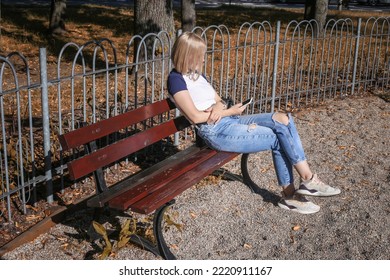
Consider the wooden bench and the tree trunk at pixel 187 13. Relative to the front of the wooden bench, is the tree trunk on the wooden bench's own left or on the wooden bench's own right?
on the wooden bench's own left

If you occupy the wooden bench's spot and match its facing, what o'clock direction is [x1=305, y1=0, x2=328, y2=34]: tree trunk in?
The tree trunk is roughly at 8 o'clock from the wooden bench.

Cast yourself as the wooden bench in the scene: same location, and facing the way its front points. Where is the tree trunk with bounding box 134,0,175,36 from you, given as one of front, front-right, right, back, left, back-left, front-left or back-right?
back-left

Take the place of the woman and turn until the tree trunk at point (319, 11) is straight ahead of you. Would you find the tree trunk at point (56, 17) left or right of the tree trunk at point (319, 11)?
left

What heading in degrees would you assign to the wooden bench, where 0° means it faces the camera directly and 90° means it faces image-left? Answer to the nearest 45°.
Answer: approximately 315°
